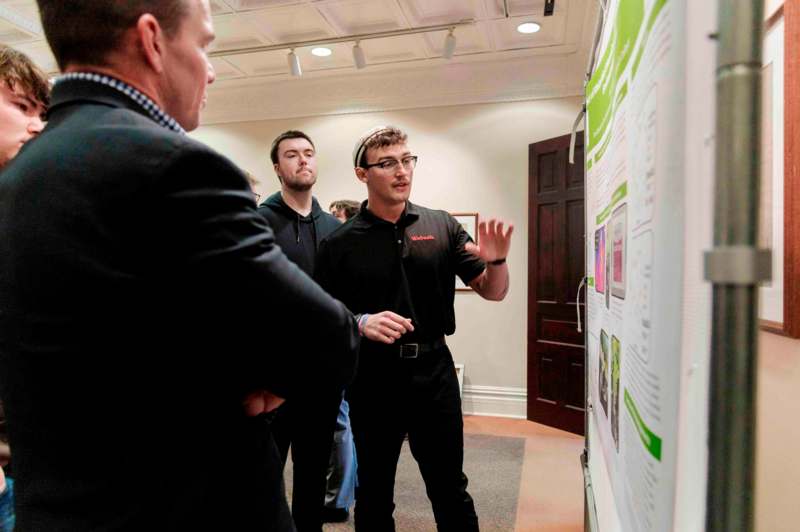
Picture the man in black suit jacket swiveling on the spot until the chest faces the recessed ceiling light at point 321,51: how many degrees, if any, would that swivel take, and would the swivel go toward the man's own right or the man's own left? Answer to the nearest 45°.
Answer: approximately 45° to the man's own left

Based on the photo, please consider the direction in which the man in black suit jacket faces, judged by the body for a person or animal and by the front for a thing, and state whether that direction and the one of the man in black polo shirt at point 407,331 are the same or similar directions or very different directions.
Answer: very different directions

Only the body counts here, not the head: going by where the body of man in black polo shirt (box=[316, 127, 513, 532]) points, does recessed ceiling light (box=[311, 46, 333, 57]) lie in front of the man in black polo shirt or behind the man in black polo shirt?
behind

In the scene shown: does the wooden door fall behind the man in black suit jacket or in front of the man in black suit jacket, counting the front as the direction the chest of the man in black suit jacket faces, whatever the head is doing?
in front

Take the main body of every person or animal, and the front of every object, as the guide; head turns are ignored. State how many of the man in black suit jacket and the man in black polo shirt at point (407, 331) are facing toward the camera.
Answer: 1

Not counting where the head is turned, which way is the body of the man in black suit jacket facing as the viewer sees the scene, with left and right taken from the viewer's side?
facing away from the viewer and to the right of the viewer

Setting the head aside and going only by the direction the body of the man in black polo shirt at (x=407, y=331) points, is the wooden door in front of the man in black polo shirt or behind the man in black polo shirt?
behind

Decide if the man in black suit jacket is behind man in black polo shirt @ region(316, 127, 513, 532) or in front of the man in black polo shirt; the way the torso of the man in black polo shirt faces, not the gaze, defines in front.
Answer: in front

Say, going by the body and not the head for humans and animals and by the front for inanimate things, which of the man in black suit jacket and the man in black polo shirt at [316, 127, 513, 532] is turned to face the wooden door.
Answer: the man in black suit jacket
